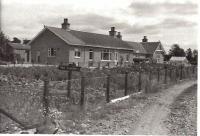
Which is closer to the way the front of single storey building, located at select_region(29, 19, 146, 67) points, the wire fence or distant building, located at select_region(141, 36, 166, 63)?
the wire fence

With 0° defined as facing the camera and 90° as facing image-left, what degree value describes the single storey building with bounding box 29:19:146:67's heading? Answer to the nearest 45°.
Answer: approximately 315°

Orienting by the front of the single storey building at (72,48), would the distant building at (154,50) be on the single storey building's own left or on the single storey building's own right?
on the single storey building's own left
